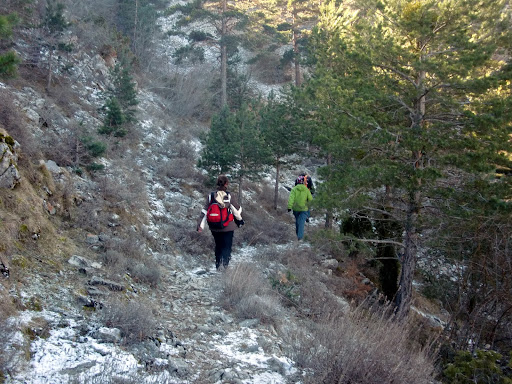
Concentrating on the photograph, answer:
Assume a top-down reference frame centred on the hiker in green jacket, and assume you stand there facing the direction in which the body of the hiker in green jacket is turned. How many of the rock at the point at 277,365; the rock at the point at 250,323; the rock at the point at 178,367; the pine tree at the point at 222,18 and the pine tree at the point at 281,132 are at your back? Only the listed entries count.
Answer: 3

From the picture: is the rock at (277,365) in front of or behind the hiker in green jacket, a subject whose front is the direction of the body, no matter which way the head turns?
behind

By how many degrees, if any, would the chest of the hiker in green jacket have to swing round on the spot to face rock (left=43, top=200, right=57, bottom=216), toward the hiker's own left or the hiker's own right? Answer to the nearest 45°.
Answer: approximately 135° to the hiker's own left

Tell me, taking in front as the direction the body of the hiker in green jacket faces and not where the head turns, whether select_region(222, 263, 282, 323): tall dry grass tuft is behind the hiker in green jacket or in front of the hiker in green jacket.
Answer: behind

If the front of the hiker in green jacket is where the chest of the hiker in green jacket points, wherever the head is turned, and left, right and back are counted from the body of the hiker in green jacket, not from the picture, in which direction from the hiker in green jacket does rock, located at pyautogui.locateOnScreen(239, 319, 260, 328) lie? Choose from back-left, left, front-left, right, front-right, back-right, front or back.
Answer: back

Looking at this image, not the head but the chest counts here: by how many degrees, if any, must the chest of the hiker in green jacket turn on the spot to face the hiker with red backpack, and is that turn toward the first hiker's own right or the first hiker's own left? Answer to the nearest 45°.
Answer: approximately 180°

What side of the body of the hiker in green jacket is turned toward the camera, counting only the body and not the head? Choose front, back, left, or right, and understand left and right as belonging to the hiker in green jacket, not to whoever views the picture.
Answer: back

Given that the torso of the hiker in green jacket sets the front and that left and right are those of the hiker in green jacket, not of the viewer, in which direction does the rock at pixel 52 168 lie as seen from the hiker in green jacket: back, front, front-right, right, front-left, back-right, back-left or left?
back-left

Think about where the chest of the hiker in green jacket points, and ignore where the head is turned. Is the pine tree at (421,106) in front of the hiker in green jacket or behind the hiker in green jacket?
behind
